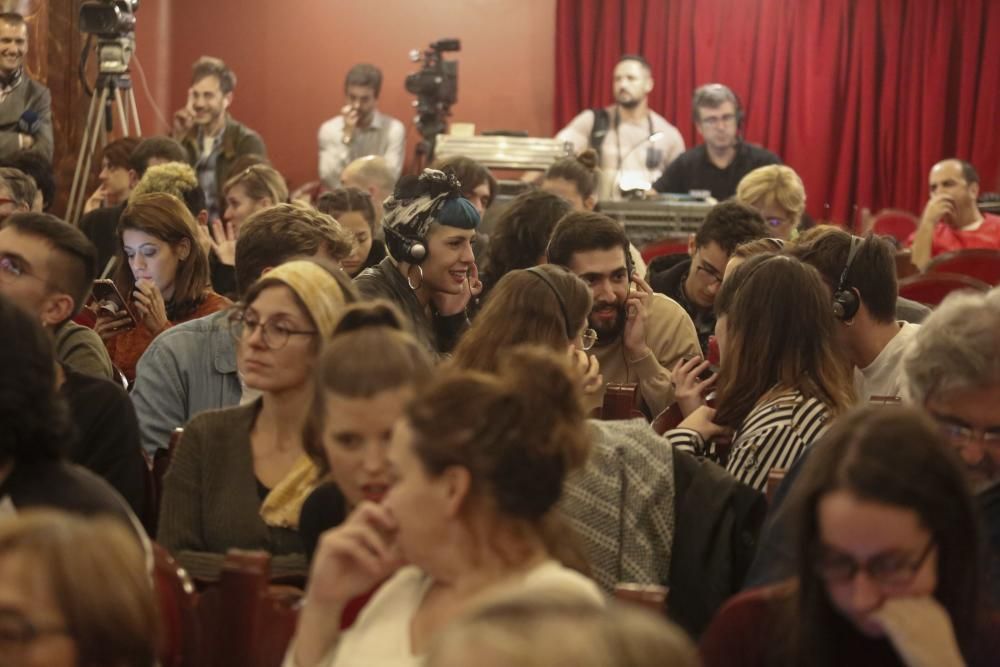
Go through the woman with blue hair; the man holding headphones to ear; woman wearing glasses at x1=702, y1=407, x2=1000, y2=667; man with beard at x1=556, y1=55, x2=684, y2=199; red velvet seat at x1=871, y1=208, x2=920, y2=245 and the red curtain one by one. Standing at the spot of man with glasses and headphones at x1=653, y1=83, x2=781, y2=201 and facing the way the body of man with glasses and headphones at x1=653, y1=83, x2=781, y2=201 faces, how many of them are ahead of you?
3

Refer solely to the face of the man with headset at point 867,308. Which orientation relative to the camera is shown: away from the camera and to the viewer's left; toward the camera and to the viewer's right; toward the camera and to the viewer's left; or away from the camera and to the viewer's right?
away from the camera and to the viewer's left

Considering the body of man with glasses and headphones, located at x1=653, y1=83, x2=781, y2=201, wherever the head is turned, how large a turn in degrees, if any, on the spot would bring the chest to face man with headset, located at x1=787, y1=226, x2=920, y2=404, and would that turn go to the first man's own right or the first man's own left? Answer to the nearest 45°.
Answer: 0° — they already face them

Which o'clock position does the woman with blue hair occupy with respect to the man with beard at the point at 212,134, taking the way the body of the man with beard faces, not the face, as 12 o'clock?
The woman with blue hair is roughly at 10 o'clock from the man with beard.

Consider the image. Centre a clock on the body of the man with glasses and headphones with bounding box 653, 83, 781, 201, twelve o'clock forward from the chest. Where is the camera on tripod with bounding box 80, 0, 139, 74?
The camera on tripod is roughly at 2 o'clock from the man with glasses and headphones.

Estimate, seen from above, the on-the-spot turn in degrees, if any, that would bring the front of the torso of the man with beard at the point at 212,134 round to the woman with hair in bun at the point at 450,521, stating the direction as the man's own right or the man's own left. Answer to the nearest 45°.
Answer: approximately 45° to the man's own left

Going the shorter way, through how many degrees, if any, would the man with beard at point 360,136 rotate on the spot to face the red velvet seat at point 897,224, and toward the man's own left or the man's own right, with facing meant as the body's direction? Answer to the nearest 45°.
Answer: approximately 90° to the man's own left

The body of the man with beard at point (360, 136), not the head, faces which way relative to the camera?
toward the camera

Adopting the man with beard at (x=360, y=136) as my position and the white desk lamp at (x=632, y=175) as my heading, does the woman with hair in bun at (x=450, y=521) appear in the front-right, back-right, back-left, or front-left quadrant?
front-right

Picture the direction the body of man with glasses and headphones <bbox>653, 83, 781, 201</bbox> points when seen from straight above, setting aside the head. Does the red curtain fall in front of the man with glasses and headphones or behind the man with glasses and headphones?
behind

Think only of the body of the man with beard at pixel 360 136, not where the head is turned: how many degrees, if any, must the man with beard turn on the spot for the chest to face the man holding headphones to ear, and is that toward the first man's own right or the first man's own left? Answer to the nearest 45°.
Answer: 0° — they already face them

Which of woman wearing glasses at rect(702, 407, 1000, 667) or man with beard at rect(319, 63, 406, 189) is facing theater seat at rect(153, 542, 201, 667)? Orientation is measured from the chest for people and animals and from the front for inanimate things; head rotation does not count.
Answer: the man with beard

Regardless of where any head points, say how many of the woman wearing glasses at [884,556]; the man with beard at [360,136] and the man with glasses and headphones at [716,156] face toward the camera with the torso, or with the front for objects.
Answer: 3

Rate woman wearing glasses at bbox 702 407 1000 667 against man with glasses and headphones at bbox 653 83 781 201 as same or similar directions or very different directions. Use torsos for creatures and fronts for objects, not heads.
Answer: same or similar directions

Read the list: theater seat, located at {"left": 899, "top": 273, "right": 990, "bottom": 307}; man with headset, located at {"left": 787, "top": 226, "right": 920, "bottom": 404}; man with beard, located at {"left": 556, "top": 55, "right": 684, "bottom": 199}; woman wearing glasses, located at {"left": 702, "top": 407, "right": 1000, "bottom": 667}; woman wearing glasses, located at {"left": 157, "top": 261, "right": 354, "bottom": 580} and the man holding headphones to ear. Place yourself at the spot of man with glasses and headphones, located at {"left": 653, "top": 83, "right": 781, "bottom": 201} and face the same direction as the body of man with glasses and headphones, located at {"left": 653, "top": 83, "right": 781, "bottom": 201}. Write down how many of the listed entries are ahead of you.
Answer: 5

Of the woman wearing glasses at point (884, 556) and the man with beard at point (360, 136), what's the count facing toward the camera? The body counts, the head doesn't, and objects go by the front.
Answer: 2

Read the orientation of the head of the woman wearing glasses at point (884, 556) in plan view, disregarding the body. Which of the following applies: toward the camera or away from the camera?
toward the camera

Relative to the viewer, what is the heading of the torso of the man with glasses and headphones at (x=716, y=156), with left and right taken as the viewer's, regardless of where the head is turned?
facing the viewer
